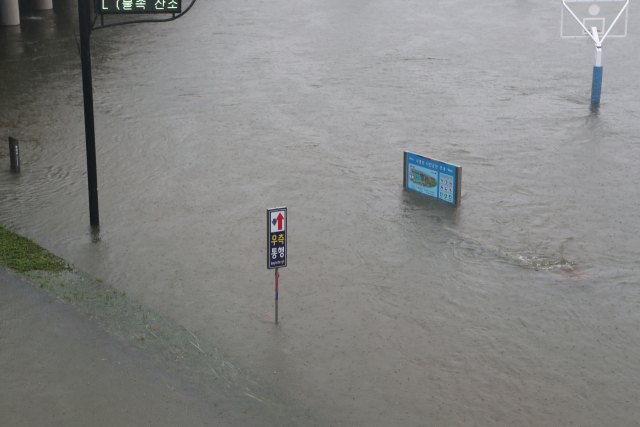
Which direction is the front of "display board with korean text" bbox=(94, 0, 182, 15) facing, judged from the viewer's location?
facing the viewer

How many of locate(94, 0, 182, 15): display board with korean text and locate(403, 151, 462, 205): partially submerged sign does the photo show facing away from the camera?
0

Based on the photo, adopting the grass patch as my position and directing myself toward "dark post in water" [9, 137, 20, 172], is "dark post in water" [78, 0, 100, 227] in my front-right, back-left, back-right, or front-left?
front-right

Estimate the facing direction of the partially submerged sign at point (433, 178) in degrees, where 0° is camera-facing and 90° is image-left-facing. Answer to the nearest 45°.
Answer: approximately 45°

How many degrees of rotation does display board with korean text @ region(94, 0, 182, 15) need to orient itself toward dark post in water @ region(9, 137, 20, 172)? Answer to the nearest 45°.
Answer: approximately 135° to its right

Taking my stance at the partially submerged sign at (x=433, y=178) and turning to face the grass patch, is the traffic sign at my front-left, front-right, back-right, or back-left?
front-left

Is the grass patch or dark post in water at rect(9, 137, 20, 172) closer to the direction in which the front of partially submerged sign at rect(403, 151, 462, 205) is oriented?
the grass patch

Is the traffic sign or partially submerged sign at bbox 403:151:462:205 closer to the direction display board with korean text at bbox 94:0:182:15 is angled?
the traffic sign
